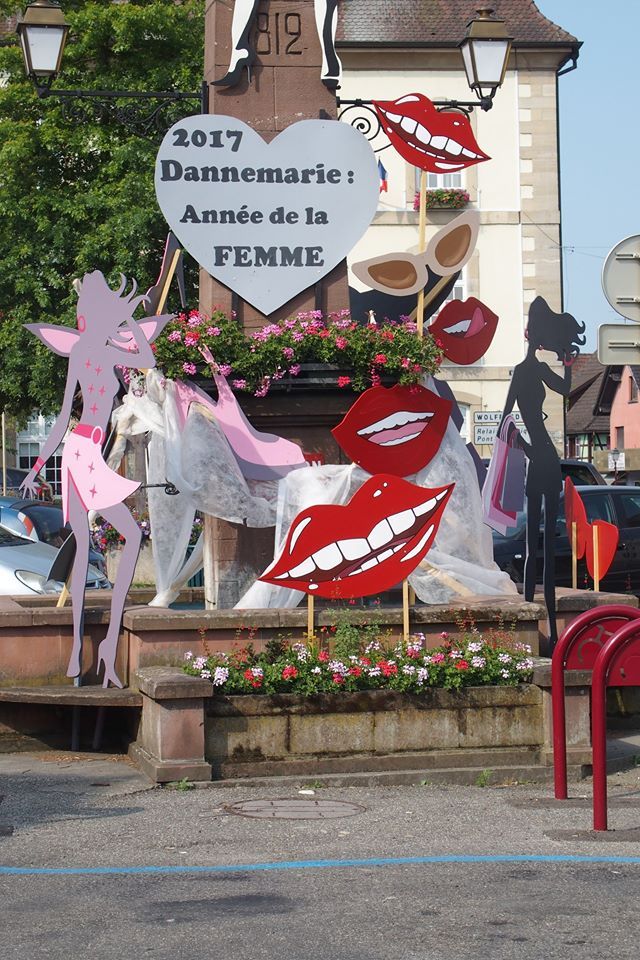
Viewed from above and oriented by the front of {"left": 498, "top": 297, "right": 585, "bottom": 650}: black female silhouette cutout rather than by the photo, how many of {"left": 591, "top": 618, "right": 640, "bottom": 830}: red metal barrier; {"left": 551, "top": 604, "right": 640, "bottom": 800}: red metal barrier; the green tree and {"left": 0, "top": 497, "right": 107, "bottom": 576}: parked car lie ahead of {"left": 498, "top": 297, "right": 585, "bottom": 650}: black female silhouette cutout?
2

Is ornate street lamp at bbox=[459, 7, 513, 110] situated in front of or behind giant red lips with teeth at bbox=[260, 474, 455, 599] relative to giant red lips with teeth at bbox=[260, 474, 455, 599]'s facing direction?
behind

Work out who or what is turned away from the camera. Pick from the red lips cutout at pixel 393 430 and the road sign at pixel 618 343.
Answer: the road sign

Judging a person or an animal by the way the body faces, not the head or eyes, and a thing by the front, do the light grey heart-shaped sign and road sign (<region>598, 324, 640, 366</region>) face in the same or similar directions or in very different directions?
very different directions

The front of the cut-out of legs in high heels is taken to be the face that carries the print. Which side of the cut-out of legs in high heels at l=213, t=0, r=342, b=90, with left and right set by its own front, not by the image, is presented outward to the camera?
front

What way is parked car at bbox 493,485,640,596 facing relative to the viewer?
to the viewer's left

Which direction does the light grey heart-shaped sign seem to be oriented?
toward the camera

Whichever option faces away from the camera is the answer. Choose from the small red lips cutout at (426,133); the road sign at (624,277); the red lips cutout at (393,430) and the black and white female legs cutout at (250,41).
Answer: the road sign

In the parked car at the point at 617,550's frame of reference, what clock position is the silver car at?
The silver car is roughly at 11 o'clock from the parked car.

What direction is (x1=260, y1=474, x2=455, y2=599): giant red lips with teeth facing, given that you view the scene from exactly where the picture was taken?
facing the viewer

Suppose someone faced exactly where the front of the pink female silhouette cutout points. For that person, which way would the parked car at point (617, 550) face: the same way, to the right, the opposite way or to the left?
to the right

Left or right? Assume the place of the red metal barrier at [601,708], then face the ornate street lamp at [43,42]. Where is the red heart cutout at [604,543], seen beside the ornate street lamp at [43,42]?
right

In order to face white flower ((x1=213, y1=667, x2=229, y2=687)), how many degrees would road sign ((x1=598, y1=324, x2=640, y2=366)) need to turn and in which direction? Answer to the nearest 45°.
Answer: approximately 135° to its left
